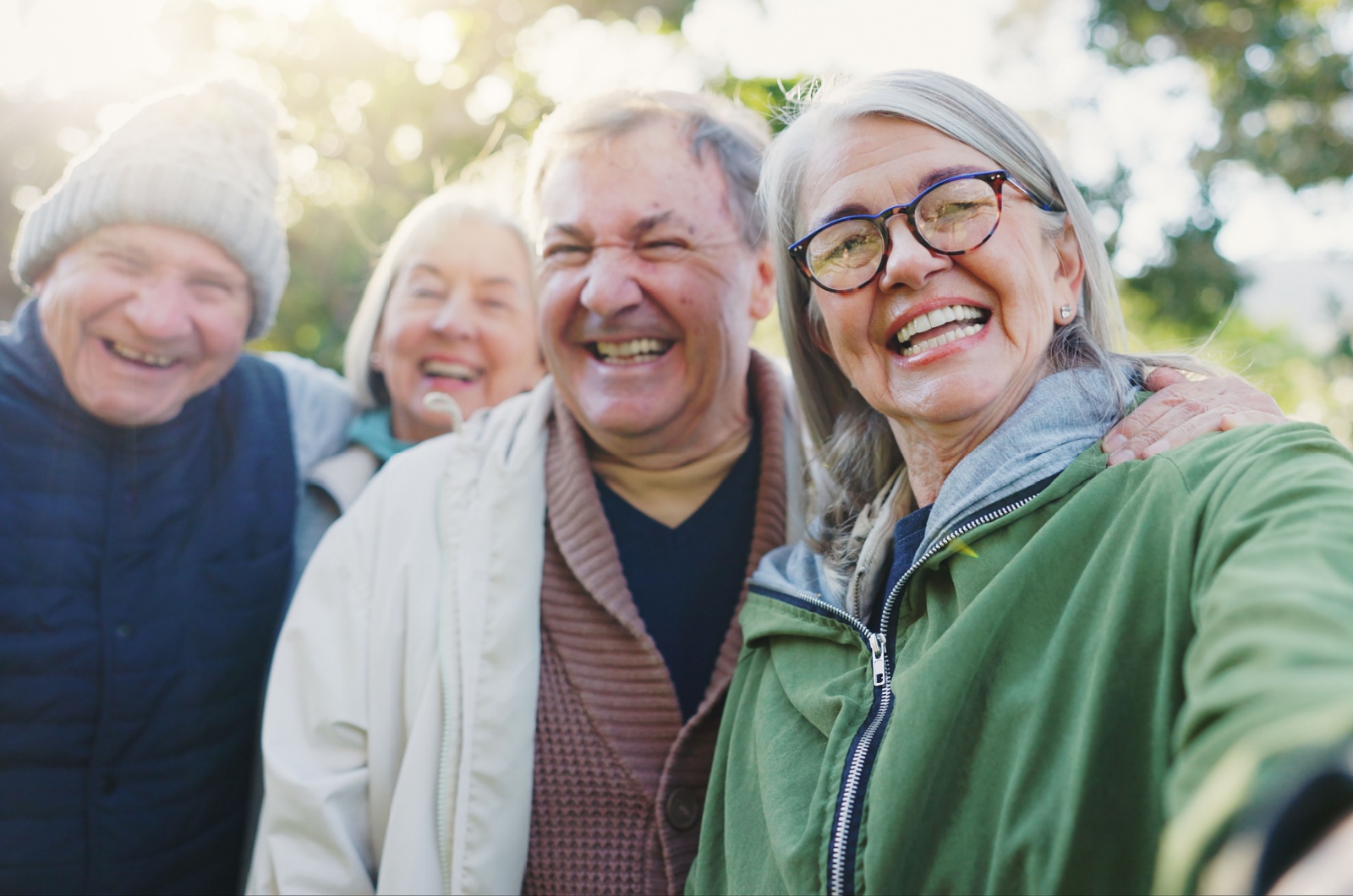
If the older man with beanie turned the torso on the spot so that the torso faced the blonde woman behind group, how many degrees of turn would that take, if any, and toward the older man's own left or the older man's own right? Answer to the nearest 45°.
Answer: approximately 135° to the older man's own left

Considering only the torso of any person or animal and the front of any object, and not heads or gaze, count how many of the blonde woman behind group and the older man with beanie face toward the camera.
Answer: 2

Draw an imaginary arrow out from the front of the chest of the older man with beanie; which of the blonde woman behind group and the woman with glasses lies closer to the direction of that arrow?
the woman with glasses

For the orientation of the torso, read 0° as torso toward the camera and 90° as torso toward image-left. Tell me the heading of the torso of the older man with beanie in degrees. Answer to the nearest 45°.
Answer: approximately 0°

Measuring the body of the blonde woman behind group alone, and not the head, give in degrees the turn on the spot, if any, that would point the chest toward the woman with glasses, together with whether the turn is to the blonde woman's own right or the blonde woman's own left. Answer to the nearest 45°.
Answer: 0° — they already face them

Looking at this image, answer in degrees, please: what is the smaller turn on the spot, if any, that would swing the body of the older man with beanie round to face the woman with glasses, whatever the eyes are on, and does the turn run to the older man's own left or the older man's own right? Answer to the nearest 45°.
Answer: approximately 45° to the older man's own left
